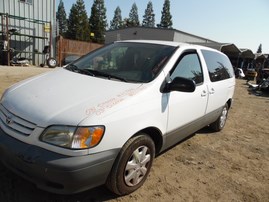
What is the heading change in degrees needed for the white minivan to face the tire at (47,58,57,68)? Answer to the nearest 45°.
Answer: approximately 135° to its right

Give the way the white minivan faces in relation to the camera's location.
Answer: facing the viewer and to the left of the viewer

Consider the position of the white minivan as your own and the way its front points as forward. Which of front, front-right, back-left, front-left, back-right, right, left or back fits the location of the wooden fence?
back-right

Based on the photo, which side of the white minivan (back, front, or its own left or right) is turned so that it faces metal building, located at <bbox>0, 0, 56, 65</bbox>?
right

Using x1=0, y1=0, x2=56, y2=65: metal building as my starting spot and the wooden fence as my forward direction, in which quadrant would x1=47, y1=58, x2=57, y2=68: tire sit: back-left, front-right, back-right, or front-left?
front-right

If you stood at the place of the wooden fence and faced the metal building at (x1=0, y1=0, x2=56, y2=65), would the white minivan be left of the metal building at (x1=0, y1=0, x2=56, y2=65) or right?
left
